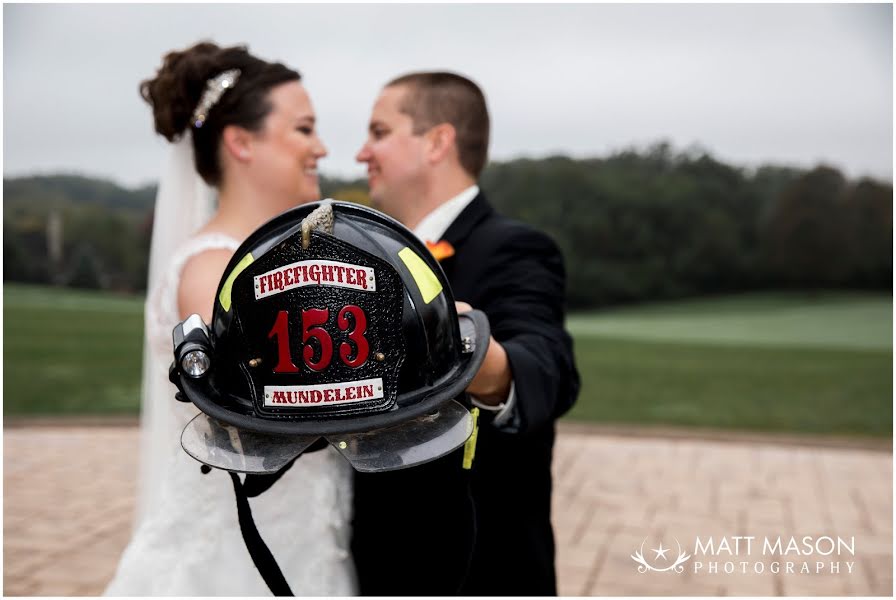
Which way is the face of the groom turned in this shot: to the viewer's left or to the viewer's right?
to the viewer's left

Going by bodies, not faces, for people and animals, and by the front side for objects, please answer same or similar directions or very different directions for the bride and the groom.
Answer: very different directions

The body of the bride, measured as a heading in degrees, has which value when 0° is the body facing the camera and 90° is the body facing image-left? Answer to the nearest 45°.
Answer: approximately 270°

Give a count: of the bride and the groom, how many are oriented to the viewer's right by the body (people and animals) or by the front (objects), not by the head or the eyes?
1

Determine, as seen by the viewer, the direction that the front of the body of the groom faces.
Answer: to the viewer's left

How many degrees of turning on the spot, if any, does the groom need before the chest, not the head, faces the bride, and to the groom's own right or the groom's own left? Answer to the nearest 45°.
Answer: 0° — they already face them

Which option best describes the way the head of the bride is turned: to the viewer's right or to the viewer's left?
to the viewer's right

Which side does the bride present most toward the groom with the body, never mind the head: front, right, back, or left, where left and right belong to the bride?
front

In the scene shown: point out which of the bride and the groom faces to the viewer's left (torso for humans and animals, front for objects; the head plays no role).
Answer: the groom
